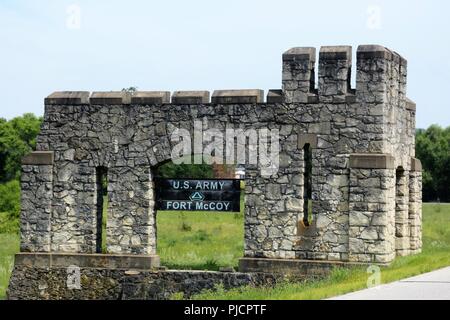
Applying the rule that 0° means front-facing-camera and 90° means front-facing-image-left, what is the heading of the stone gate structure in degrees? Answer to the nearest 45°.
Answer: approximately 0°
